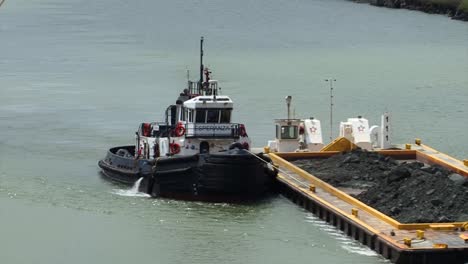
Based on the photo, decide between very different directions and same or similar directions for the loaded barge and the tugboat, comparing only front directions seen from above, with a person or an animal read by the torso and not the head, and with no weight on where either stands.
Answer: same or similar directions
